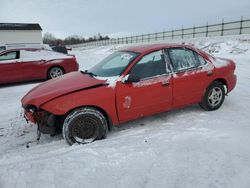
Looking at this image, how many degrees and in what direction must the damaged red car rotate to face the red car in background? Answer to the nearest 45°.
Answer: approximately 90° to its right

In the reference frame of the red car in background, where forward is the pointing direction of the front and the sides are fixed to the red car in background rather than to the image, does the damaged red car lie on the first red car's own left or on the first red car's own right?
on the first red car's own left

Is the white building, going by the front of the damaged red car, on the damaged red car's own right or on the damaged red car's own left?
on the damaged red car's own right

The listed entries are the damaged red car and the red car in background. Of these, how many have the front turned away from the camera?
0

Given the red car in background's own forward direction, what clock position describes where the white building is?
The white building is roughly at 3 o'clock from the red car in background.

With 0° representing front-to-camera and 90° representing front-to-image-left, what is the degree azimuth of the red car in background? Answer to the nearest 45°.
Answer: approximately 90°

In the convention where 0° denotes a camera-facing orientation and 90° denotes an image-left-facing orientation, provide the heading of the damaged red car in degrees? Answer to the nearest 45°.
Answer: approximately 45°
